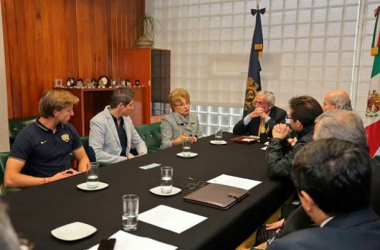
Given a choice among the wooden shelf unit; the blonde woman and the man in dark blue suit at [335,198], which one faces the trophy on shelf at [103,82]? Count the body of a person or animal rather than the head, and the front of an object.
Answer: the man in dark blue suit

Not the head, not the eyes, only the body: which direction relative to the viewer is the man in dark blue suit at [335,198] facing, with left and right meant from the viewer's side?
facing away from the viewer and to the left of the viewer

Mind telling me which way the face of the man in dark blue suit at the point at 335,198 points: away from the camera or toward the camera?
away from the camera

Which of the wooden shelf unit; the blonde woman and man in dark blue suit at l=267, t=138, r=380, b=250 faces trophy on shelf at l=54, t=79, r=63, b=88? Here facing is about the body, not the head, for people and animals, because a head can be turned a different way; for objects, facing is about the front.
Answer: the man in dark blue suit

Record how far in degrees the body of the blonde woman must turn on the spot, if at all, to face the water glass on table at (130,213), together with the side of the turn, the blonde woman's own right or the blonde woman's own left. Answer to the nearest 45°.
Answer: approximately 45° to the blonde woman's own right

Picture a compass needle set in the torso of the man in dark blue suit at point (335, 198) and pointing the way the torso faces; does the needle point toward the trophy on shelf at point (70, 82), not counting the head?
yes

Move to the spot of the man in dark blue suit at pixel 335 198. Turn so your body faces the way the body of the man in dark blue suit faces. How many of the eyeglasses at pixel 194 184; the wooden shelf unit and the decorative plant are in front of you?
3

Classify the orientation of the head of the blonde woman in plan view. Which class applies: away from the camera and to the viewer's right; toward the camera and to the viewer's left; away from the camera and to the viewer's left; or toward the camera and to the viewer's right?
toward the camera and to the viewer's right

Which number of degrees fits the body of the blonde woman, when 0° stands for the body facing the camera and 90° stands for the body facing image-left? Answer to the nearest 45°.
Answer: approximately 315°

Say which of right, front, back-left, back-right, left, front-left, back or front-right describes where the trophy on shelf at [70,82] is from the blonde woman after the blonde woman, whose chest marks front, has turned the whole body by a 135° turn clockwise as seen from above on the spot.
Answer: front-right

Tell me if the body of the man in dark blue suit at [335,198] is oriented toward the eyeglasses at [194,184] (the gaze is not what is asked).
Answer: yes

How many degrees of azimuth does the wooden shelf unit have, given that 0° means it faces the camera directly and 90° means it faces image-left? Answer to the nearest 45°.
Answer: approximately 315°
